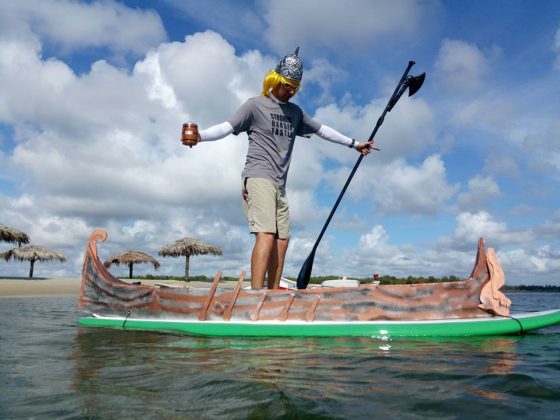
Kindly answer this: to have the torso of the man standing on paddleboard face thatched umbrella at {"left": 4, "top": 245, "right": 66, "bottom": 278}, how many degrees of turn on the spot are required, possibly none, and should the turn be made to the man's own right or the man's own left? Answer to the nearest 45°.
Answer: approximately 180°

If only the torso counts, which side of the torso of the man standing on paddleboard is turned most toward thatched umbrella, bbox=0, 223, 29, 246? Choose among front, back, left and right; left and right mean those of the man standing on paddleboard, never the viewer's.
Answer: back

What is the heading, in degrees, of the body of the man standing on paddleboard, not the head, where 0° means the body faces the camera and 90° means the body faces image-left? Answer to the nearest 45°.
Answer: approximately 315°

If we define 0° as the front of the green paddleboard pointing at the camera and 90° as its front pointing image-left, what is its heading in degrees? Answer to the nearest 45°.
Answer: approximately 270°

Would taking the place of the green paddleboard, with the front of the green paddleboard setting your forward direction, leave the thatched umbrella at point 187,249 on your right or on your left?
on your left

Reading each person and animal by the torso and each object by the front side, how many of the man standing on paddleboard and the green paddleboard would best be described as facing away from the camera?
0

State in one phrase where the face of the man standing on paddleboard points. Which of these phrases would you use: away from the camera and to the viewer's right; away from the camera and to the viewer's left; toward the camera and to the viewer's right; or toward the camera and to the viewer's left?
toward the camera and to the viewer's right
